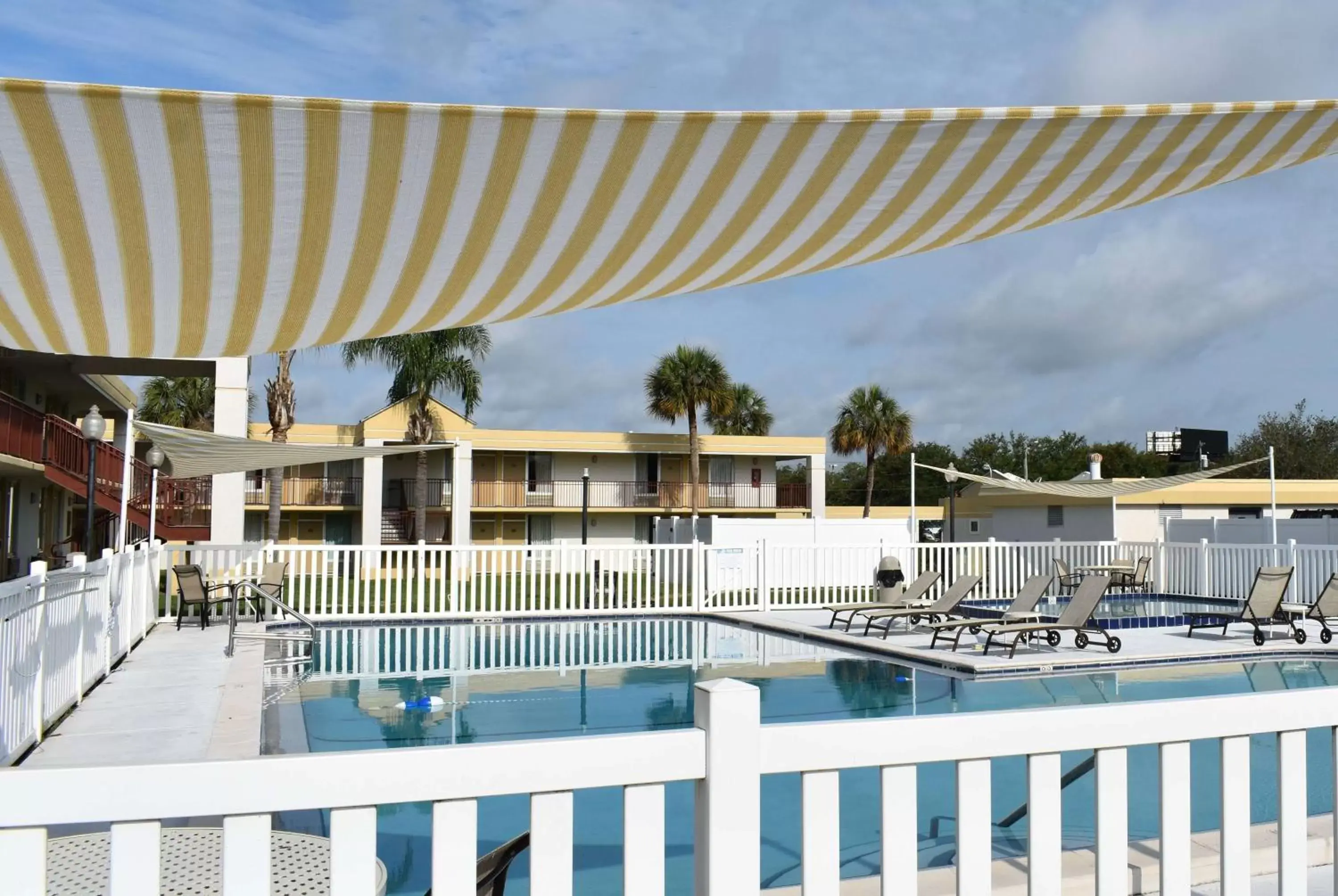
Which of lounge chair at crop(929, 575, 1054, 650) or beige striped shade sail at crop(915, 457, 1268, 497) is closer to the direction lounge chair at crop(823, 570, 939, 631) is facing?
the lounge chair

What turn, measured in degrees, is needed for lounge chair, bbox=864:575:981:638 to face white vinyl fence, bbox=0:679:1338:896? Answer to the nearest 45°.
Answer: approximately 45° to its left

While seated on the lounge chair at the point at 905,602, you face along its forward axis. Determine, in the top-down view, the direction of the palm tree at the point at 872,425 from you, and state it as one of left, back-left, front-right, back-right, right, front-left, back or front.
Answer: back-right

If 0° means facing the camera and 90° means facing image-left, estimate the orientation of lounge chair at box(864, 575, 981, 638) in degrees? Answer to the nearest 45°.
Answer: approximately 45°

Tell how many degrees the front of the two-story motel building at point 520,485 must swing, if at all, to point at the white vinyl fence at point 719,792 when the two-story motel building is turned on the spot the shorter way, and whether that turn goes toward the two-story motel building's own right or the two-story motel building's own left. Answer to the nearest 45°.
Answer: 0° — it already faces it

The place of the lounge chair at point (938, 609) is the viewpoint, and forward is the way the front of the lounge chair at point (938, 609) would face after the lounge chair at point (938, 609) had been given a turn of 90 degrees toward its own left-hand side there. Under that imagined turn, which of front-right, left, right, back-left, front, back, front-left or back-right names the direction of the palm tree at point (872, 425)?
back-left

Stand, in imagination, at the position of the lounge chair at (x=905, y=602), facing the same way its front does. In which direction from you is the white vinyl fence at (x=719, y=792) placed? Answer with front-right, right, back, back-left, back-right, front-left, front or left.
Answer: front-left

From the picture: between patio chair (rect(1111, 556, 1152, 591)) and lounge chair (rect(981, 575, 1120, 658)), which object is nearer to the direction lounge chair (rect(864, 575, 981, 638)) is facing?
the lounge chair

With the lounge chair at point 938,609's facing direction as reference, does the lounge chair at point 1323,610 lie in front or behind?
behind

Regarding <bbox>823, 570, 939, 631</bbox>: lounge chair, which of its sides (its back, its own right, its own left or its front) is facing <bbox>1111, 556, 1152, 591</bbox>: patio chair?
back

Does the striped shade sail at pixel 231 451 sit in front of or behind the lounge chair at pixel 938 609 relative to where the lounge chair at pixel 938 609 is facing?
in front

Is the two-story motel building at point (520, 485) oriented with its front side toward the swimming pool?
yes
